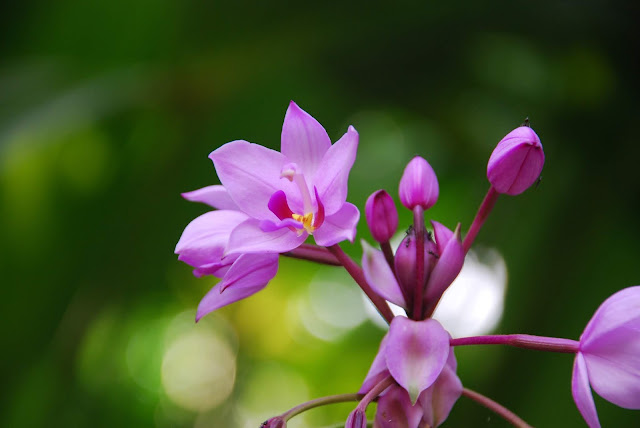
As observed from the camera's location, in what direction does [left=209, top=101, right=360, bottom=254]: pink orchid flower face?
facing the viewer and to the left of the viewer

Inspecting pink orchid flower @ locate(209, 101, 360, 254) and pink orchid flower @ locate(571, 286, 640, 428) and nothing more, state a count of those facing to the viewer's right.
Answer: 1

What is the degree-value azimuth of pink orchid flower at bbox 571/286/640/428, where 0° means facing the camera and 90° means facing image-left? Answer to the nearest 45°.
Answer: approximately 270°

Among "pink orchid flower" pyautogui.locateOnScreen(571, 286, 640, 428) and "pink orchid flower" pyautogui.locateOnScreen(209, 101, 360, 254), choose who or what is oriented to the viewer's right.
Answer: "pink orchid flower" pyautogui.locateOnScreen(571, 286, 640, 428)

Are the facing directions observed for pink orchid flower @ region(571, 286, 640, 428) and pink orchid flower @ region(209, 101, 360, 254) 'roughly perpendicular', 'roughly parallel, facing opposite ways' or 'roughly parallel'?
roughly perpendicular
